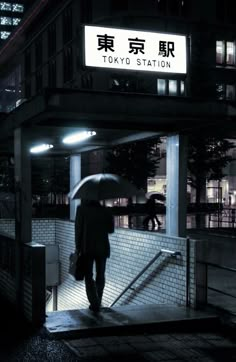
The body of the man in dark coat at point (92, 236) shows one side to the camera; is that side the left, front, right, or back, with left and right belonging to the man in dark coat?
back

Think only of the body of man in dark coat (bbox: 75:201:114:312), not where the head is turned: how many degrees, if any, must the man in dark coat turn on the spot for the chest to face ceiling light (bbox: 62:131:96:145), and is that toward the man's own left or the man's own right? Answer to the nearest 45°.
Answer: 0° — they already face it

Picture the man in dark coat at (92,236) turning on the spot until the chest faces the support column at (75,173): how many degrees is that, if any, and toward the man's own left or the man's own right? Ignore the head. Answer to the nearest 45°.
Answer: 0° — they already face it

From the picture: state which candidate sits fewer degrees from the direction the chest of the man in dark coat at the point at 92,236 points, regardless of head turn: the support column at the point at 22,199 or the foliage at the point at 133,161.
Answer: the foliage

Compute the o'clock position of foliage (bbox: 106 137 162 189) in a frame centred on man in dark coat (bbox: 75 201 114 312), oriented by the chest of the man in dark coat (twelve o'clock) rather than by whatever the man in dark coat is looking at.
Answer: The foliage is roughly at 12 o'clock from the man in dark coat.
